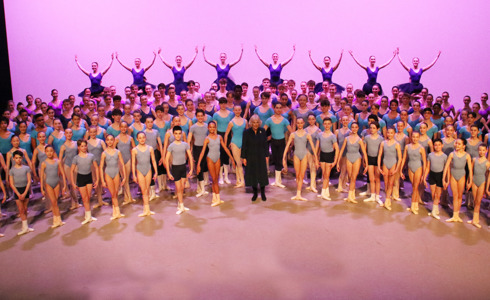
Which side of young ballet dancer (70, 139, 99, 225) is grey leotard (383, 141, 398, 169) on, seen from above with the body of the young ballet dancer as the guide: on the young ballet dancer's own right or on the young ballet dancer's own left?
on the young ballet dancer's own left

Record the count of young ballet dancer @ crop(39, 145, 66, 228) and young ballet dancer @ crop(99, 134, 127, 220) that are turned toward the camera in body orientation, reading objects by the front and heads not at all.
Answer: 2

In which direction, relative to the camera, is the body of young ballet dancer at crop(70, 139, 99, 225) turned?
toward the camera

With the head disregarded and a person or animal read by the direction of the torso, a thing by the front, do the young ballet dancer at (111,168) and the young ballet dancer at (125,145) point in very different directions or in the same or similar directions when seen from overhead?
same or similar directions

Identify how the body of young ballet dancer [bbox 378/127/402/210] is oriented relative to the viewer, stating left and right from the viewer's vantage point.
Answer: facing the viewer

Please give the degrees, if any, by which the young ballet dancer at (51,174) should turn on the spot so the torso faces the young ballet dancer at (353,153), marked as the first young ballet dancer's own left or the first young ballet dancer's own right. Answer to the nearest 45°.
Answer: approximately 90° to the first young ballet dancer's own left

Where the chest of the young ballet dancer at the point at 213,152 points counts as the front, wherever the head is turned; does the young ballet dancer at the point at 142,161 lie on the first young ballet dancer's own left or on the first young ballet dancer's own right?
on the first young ballet dancer's own right

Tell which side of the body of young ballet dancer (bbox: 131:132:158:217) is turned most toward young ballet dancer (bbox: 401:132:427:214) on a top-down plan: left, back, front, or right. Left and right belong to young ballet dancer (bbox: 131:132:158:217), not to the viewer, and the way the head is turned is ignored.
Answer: left

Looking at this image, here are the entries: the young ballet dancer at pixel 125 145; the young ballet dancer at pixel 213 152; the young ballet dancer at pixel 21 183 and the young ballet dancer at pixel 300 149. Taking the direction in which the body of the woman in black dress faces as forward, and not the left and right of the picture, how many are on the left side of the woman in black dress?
1

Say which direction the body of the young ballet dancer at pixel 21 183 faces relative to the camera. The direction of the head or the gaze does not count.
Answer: toward the camera

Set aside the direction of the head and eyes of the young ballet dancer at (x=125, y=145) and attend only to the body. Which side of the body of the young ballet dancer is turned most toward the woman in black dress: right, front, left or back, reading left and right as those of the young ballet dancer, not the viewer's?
left

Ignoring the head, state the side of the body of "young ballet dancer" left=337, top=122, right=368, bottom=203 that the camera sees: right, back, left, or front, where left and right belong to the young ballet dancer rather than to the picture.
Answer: front
